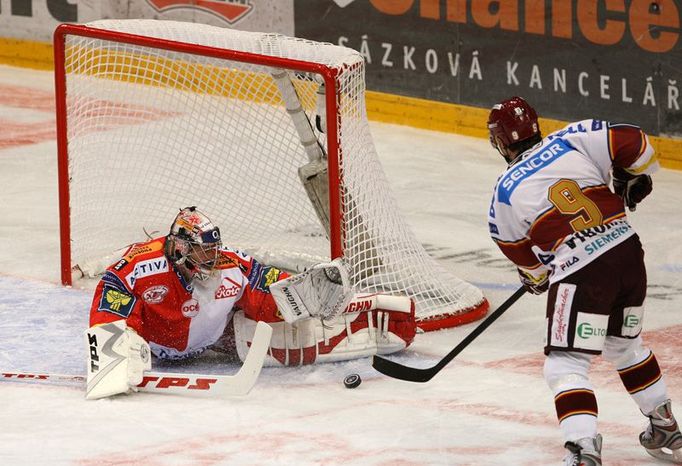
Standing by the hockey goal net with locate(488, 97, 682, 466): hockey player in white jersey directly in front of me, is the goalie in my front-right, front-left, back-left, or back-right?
front-right

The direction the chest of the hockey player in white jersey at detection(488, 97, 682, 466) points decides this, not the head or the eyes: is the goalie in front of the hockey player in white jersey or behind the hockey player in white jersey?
in front

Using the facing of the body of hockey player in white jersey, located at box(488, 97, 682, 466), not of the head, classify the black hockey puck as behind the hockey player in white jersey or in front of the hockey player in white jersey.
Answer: in front

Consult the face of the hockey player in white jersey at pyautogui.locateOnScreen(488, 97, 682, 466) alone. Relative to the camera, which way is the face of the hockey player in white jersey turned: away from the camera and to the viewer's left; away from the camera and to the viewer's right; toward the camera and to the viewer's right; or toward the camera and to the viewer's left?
away from the camera and to the viewer's left

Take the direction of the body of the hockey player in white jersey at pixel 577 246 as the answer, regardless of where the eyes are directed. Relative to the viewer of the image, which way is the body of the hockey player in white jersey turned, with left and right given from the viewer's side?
facing away from the viewer and to the left of the viewer

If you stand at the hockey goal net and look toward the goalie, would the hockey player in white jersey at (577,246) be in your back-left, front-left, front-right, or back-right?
front-left

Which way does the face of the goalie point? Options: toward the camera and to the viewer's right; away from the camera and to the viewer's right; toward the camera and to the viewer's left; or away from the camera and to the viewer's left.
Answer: toward the camera and to the viewer's right
